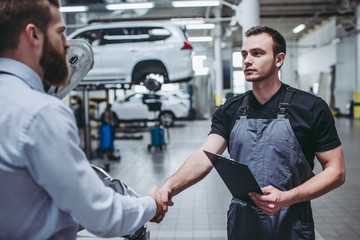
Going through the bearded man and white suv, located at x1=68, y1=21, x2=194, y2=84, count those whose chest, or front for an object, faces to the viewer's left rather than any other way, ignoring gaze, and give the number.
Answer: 1

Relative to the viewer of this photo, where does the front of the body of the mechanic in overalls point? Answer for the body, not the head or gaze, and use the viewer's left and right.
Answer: facing the viewer and to the left of the viewer

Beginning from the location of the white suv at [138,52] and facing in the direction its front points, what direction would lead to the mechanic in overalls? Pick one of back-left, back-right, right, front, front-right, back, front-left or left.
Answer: left

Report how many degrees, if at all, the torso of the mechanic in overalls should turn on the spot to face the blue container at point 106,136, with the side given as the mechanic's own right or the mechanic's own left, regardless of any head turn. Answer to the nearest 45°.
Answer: approximately 90° to the mechanic's own right

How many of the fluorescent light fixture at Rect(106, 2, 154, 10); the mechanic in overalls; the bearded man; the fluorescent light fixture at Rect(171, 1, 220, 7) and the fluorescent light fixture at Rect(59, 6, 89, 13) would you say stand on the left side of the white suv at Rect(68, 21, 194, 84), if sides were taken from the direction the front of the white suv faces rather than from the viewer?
2

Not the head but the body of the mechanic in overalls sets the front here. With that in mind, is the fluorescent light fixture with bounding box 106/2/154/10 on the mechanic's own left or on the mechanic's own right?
on the mechanic's own right

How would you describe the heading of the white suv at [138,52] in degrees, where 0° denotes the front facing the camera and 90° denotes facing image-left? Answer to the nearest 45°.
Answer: approximately 90°

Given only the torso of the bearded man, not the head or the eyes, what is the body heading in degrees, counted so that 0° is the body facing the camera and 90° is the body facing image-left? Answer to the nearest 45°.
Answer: approximately 225°

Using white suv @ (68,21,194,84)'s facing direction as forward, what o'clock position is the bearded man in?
The bearded man is roughly at 9 o'clock from the white suv.

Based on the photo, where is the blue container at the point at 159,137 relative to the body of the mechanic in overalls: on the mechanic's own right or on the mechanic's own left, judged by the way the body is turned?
on the mechanic's own right

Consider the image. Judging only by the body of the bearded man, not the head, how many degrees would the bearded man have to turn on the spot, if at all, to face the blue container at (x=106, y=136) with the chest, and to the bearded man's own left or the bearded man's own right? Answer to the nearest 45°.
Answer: approximately 45° to the bearded man's own left

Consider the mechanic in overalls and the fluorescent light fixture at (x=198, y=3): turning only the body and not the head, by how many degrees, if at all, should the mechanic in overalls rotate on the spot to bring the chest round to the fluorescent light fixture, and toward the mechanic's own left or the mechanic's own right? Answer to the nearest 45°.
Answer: approximately 135° to the mechanic's own right

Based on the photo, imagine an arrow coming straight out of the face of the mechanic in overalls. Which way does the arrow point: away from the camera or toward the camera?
toward the camera

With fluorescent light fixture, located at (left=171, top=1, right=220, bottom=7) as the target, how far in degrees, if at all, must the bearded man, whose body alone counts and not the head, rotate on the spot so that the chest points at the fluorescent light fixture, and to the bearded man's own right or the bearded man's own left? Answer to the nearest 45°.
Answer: approximately 45° to the bearded man's own left
